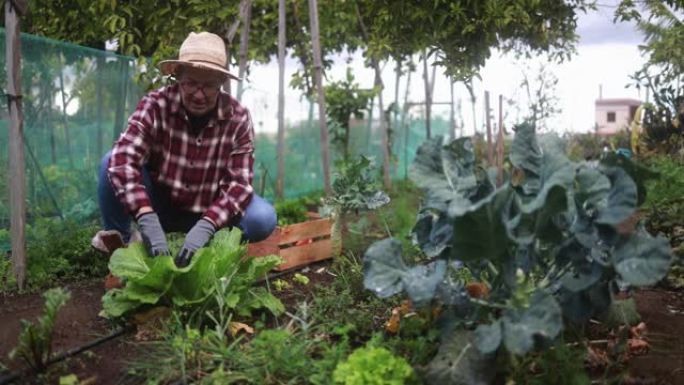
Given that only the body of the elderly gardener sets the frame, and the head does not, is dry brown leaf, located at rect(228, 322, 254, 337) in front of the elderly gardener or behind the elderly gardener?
in front

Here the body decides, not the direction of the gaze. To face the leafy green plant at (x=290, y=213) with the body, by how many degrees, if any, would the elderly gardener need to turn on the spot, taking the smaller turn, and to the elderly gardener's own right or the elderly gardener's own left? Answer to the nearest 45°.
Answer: approximately 135° to the elderly gardener's own left

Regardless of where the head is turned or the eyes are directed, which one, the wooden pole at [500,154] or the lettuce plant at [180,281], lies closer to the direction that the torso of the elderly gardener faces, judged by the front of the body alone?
the lettuce plant

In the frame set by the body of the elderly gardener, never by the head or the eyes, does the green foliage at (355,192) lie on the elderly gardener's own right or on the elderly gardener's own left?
on the elderly gardener's own left

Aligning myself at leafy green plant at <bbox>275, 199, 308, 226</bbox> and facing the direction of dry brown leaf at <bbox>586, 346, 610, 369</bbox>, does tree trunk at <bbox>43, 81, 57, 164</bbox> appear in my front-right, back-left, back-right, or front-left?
back-right

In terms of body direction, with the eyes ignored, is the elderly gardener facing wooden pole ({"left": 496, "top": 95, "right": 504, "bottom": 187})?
no

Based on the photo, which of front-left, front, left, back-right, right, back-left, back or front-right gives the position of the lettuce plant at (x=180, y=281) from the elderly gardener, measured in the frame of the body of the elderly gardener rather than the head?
front

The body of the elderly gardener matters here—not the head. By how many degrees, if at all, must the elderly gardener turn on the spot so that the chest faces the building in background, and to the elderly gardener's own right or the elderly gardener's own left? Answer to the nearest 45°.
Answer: approximately 135° to the elderly gardener's own left

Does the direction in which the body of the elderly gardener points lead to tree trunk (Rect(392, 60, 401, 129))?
no

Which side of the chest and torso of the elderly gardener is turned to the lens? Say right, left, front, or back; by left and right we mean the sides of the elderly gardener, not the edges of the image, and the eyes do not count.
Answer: front

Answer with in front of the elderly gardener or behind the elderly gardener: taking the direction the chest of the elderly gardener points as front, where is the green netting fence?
behind

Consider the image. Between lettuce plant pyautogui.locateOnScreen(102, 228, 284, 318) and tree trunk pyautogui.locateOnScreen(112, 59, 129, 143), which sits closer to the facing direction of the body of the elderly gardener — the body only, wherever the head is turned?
the lettuce plant

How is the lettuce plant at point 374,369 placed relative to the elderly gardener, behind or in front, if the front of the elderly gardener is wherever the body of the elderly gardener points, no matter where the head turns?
in front

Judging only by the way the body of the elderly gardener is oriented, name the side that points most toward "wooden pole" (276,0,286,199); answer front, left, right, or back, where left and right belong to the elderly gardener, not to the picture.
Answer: back

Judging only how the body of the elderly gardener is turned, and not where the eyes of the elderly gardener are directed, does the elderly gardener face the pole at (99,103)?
no

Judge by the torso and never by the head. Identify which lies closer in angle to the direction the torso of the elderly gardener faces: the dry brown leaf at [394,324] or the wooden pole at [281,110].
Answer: the dry brown leaf
